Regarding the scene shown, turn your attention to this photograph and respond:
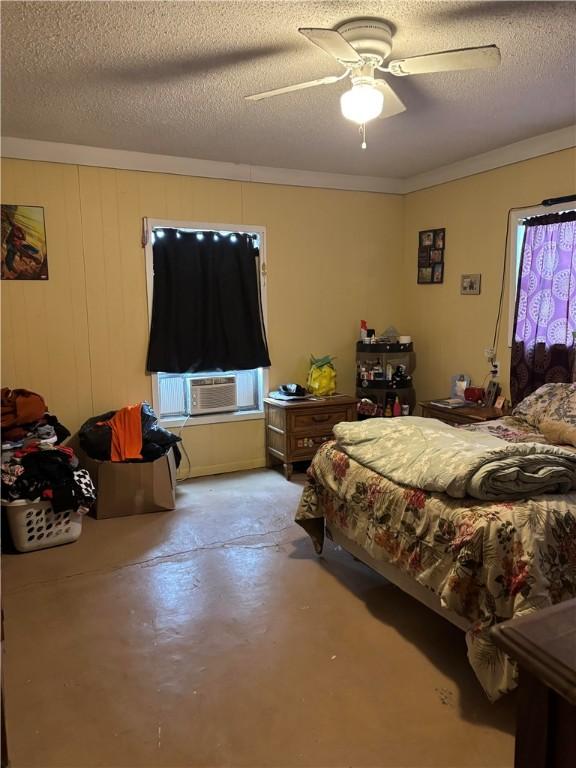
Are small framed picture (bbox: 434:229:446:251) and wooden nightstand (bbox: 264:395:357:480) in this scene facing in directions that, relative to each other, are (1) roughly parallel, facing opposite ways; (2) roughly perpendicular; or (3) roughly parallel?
roughly perpendicular

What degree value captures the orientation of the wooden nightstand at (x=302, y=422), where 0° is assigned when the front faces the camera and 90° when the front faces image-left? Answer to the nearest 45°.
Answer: approximately 315°

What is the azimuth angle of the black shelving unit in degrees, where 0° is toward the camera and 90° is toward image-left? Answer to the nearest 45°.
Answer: approximately 0°

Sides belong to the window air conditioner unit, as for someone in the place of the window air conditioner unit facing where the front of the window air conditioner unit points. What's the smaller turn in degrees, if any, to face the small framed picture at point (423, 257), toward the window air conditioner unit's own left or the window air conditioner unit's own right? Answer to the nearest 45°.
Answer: approximately 90° to the window air conditioner unit's own left

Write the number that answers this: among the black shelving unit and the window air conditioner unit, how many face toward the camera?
2

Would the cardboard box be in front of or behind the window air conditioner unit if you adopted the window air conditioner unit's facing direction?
in front

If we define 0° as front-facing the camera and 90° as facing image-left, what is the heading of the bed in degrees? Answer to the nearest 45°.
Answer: approximately 45°

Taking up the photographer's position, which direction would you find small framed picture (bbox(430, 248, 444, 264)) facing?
facing the viewer and to the left of the viewer

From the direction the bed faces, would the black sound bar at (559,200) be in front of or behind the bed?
behind

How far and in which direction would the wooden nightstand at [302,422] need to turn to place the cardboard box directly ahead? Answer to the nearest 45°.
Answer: approximately 90° to its right

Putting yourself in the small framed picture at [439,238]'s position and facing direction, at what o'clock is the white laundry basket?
The white laundry basket is roughly at 12 o'clock from the small framed picture.

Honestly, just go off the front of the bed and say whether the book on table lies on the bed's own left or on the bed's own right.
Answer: on the bed's own right

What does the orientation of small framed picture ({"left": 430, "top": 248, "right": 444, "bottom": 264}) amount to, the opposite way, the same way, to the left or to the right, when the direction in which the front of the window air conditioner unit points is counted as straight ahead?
to the right

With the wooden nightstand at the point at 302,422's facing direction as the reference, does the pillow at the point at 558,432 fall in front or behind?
in front

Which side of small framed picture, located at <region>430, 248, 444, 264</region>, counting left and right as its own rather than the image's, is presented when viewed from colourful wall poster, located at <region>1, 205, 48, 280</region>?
front

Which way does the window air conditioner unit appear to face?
toward the camera
